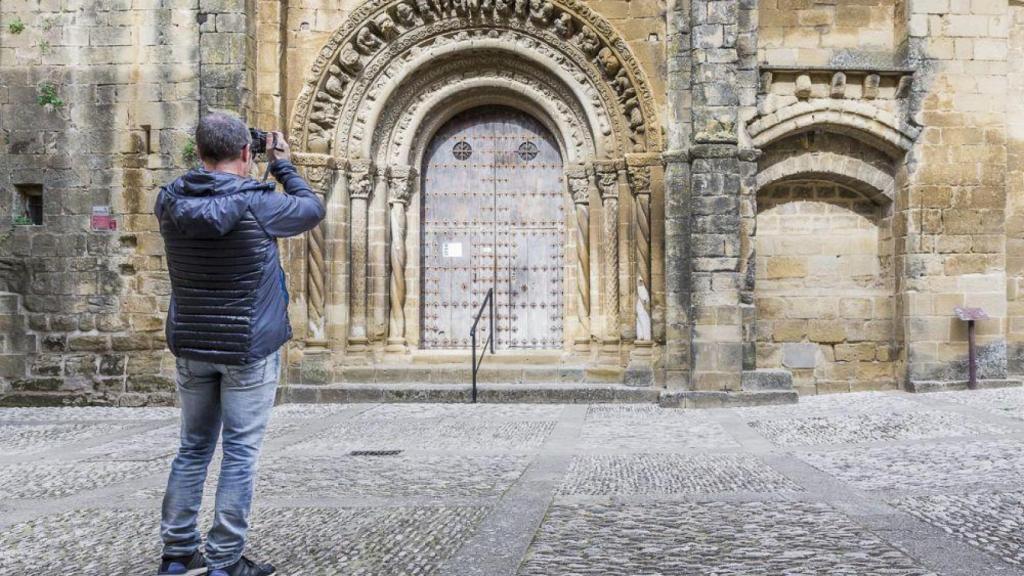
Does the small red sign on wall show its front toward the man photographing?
yes

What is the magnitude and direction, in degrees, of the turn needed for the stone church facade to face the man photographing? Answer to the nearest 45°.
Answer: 0° — it already faces them

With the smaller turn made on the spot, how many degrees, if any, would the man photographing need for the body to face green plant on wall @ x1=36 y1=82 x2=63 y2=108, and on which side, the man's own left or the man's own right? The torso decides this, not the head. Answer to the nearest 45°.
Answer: approximately 45° to the man's own left

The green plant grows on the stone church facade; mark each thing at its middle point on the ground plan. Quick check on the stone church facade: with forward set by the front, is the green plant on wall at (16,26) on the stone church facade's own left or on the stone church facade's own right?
on the stone church facade's own right

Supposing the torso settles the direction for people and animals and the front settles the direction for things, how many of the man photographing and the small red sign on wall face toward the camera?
1

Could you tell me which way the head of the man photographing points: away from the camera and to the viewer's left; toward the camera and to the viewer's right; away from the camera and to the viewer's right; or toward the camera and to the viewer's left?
away from the camera and to the viewer's right

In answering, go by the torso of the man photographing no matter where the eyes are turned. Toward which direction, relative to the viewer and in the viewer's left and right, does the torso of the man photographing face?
facing away from the viewer and to the right of the viewer

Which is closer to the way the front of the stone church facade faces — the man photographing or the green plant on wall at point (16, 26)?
the man photographing
